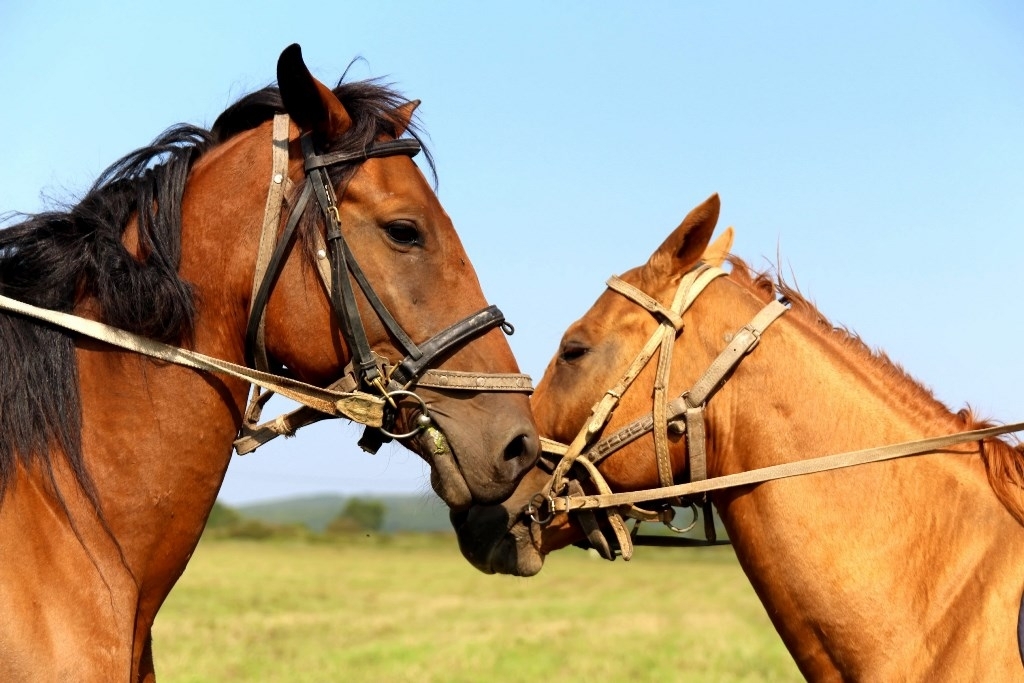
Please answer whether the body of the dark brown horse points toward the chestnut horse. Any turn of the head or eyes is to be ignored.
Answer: yes

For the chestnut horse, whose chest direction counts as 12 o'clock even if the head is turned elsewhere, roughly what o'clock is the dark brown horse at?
The dark brown horse is roughly at 11 o'clock from the chestnut horse.

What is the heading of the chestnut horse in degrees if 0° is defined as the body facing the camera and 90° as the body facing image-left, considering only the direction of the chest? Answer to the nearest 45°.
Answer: approximately 90°

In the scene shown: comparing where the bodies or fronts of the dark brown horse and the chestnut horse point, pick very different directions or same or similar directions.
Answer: very different directions

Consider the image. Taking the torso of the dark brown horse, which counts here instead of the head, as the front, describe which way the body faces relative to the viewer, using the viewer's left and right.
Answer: facing to the right of the viewer

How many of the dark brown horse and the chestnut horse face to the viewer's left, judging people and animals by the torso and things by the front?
1
